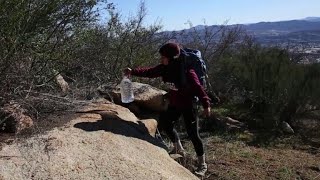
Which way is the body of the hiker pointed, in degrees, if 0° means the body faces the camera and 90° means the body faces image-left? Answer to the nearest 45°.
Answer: approximately 45°

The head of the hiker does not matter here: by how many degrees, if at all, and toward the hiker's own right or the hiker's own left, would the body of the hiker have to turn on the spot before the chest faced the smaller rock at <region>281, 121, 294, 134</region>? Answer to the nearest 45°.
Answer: approximately 180°

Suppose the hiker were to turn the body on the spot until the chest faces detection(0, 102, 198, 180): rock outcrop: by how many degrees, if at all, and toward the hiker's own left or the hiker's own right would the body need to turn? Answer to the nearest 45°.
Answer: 0° — they already face it
